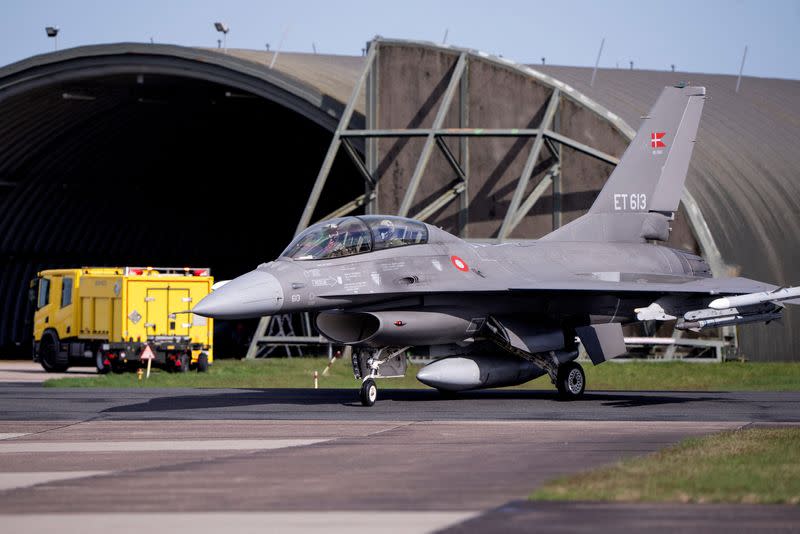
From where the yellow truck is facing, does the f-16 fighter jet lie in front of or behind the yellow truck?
behind

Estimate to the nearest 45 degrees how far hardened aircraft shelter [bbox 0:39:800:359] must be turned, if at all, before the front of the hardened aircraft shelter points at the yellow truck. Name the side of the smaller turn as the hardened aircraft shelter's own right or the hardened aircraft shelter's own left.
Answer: approximately 45° to the hardened aircraft shelter's own right

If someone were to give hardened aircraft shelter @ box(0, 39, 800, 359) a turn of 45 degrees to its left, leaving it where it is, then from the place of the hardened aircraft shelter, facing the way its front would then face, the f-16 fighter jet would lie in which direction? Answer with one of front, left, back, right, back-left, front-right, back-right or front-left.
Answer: front

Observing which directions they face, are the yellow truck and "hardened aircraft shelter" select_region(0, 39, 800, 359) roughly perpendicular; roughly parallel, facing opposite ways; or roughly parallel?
roughly perpendicular

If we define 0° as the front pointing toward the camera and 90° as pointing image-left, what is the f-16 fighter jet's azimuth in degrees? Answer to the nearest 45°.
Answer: approximately 45°

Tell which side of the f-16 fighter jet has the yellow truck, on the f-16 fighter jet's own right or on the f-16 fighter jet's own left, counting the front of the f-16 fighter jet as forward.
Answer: on the f-16 fighter jet's own right

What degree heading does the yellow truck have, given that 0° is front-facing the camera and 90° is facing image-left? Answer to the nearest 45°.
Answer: approximately 135°

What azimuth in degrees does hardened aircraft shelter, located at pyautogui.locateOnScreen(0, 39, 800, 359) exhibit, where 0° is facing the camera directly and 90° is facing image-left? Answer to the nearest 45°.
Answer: approximately 45°

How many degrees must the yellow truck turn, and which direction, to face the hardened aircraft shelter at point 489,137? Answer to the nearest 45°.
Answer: approximately 135° to its right
